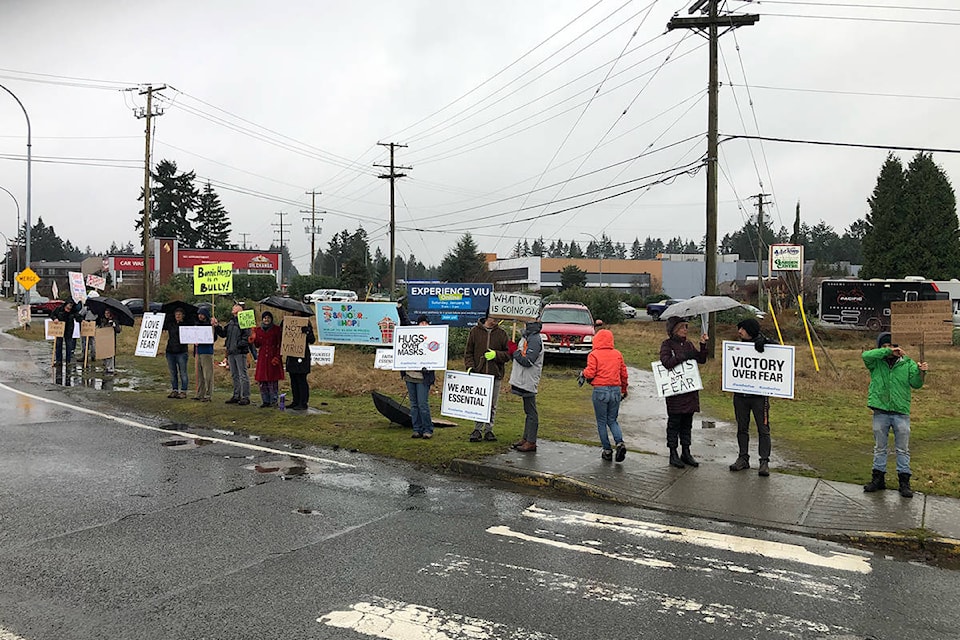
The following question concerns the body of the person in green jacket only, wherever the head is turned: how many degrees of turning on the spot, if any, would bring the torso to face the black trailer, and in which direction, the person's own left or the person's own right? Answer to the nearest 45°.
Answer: approximately 180°

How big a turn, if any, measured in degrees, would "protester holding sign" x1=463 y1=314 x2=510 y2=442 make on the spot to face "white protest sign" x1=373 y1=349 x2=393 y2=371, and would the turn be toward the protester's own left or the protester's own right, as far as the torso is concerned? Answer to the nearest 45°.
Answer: approximately 135° to the protester's own right

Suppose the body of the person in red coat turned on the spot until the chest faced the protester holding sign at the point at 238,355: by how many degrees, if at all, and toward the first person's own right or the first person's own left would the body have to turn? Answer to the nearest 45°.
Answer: approximately 135° to the first person's own right

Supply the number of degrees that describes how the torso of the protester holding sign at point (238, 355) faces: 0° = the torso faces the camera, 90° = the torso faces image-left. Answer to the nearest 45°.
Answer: approximately 45°

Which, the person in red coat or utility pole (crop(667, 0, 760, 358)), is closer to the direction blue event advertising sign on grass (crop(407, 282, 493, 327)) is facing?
the person in red coat

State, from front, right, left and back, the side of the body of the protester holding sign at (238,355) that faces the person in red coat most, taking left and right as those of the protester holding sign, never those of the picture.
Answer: left

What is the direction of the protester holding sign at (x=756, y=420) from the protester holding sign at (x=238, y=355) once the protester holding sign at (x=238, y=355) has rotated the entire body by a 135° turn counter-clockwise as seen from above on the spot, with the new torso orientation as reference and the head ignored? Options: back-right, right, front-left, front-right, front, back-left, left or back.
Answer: front-right

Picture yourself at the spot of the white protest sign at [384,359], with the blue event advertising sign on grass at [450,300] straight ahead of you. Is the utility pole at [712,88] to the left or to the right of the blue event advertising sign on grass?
right
